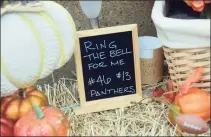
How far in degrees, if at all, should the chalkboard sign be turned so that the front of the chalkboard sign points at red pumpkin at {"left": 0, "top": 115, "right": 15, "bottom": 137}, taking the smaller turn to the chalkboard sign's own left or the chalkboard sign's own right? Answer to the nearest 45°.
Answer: approximately 45° to the chalkboard sign's own right

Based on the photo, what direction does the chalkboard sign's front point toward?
toward the camera
